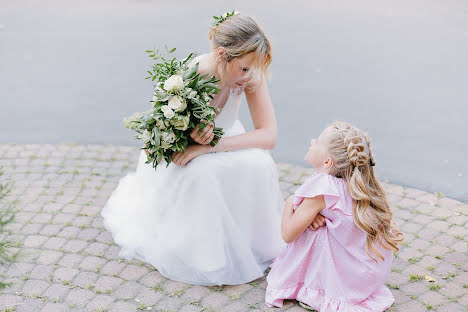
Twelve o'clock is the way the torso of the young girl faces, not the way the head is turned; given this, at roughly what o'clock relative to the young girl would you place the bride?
The bride is roughly at 11 o'clock from the young girl.

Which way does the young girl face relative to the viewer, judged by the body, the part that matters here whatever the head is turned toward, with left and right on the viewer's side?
facing away from the viewer and to the left of the viewer
